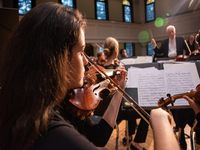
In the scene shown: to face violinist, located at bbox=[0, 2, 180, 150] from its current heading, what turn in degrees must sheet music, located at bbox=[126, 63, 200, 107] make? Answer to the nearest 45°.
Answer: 0° — it already faces them

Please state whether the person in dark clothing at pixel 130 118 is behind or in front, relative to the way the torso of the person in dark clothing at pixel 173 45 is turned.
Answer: in front

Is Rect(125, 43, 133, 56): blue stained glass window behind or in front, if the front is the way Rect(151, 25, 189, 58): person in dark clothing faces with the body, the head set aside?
behind

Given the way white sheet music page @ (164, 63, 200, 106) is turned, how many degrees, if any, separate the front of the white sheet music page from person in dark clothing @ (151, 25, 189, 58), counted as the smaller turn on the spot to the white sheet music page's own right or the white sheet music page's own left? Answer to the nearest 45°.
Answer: approximately 180°

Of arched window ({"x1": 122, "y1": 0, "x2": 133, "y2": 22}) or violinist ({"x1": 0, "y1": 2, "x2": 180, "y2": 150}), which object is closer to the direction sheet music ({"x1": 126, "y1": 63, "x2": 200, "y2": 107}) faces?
the violinist

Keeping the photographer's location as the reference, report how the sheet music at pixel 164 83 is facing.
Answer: facing the viewer

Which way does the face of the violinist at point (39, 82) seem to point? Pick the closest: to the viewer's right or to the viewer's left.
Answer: to the viewer's right

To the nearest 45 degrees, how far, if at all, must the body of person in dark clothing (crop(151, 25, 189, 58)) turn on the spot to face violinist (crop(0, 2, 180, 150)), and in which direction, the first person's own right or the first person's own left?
0° — they already face them

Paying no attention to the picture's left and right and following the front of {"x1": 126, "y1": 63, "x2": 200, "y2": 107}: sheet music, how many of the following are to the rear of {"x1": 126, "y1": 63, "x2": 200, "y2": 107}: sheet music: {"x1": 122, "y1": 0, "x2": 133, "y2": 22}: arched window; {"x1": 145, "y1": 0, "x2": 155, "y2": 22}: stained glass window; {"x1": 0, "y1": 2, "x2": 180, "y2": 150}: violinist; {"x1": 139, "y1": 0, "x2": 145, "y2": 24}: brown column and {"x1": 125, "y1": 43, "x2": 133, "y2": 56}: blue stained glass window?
4

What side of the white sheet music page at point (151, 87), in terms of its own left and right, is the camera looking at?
front

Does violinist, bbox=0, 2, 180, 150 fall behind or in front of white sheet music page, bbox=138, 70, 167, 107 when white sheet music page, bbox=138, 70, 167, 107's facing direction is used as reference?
in front

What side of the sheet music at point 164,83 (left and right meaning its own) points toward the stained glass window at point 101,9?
back
